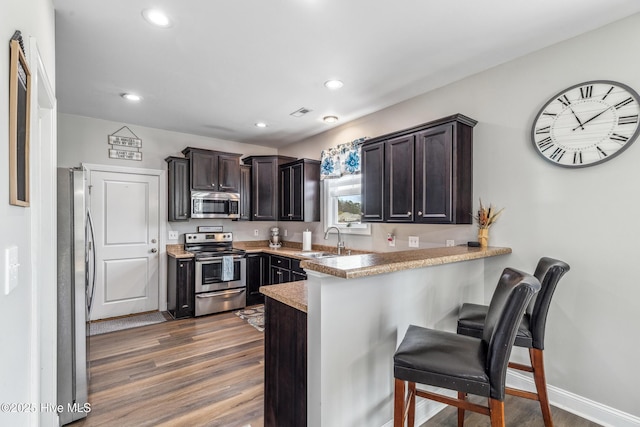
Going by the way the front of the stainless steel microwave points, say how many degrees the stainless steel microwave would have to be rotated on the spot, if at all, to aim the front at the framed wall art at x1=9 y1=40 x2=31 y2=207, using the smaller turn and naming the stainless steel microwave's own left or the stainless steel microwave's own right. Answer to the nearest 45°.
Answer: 0° — it already faces it

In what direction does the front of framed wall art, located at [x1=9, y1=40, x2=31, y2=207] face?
to the viewer's right

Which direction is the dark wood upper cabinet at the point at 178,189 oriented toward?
toward the camera

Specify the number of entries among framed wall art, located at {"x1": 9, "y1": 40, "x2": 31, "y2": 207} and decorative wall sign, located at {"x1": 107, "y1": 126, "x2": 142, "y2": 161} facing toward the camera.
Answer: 1

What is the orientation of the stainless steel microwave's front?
toward the camera

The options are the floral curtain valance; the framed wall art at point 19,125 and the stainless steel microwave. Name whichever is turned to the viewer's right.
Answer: the framed wall art

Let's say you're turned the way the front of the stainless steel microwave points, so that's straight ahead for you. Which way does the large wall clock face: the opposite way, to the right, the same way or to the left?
to the right

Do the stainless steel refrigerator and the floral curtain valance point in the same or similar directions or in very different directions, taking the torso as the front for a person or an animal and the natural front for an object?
very different directions

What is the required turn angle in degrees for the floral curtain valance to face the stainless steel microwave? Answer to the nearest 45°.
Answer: approximately 45° to its right

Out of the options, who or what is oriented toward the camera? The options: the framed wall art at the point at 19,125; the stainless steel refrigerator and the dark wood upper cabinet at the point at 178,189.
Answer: the dark wood upper cabinet

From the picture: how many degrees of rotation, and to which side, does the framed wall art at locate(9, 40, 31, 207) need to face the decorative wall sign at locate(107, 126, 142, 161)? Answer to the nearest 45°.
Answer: approximately 90° to its left

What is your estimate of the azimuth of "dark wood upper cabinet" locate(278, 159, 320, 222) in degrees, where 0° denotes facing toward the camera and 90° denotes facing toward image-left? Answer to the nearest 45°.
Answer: approximately 45°

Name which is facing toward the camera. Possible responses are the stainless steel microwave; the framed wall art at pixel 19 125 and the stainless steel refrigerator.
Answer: the stainless steel microwave

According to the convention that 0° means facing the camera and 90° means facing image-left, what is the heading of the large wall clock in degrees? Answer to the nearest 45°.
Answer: approximately 45°

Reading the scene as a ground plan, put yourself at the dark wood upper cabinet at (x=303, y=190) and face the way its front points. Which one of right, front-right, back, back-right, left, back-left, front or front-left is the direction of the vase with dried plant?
left
